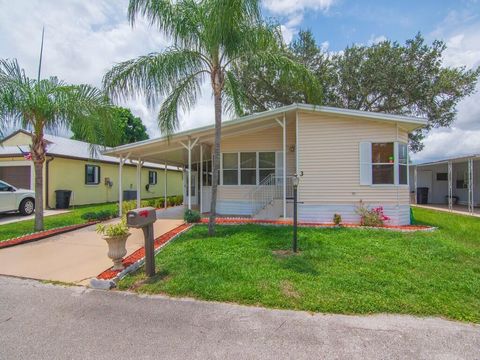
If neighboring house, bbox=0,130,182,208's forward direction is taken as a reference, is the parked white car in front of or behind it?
in front

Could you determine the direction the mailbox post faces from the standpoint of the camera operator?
facing the viewer and to the left of the viewer

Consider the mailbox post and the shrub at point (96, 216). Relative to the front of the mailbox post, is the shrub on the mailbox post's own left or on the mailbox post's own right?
on the mailbox post's own right

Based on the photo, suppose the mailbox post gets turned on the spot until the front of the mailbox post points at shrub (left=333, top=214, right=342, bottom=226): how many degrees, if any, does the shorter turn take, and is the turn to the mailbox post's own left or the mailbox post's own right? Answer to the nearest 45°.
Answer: approximately 180°

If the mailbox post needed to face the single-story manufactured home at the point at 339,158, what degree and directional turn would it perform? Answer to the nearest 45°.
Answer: approximately 180°

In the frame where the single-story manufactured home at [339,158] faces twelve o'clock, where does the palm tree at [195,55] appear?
The palm tree is roughly at 2 o'clock from the single-story manufactured home.

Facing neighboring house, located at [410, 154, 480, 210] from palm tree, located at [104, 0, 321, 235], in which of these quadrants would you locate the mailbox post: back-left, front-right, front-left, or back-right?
back-right

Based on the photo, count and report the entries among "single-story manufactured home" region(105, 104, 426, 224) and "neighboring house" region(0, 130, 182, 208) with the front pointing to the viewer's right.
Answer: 0

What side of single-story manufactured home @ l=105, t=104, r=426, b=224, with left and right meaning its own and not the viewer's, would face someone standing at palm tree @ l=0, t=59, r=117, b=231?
right
